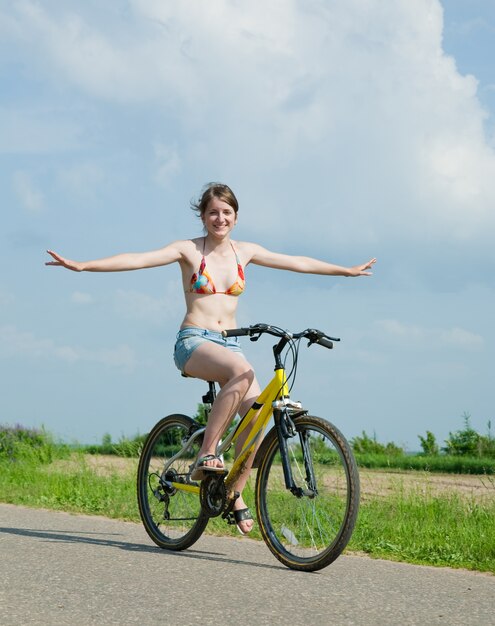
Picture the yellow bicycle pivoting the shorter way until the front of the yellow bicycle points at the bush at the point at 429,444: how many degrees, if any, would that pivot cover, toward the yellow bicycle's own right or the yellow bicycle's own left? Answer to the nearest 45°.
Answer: approximately 135° to the yellow bicycle's own left

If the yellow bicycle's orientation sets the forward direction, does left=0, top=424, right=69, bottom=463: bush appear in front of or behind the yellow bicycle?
behind

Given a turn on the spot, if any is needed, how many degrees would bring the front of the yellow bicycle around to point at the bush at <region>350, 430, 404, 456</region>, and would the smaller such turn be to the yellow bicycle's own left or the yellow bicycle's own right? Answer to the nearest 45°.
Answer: approximately 135° to the yellow bicycle's own left

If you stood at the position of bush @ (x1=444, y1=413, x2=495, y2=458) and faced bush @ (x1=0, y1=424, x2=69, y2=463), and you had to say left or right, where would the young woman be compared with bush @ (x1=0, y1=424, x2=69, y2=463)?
left

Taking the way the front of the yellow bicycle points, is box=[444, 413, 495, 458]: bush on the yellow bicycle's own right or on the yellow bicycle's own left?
on the yellow bicycle's own left
